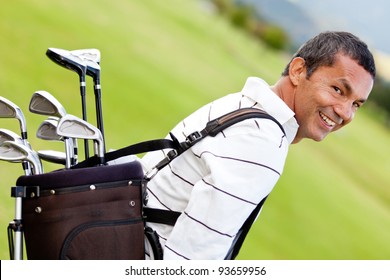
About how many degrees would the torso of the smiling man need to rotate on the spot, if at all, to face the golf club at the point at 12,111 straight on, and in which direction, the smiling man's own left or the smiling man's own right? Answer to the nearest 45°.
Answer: approximately 180°

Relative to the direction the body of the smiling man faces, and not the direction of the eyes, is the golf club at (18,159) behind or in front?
behind

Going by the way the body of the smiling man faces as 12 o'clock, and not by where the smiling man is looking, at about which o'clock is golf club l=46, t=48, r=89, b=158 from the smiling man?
The golf club is roughly at 6 o'clock from the smiling man.

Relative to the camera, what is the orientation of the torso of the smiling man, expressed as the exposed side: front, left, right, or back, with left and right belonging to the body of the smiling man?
right

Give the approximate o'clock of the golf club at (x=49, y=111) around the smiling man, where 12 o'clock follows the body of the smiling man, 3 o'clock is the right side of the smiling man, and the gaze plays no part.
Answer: The golf club is roughly at 6 o'clock from the smiling man.
